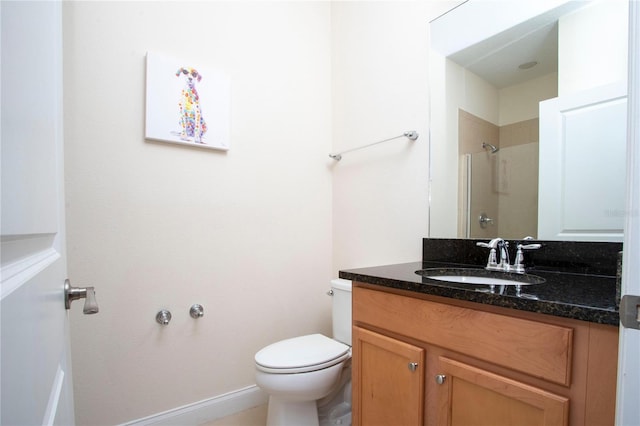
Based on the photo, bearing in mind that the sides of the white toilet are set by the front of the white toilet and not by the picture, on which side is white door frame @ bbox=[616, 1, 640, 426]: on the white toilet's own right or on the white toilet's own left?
on the white toilet's own left

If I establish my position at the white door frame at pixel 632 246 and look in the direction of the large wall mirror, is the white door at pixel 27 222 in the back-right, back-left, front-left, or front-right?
back-left

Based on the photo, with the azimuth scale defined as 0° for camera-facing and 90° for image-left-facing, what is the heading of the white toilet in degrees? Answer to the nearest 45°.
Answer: approximately 45°

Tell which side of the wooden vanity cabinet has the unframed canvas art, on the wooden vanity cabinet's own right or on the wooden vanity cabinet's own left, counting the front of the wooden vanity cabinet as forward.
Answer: on the wooden vanity cabinet's own right

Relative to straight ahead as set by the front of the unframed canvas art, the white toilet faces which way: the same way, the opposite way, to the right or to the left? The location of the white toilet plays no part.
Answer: to the right
